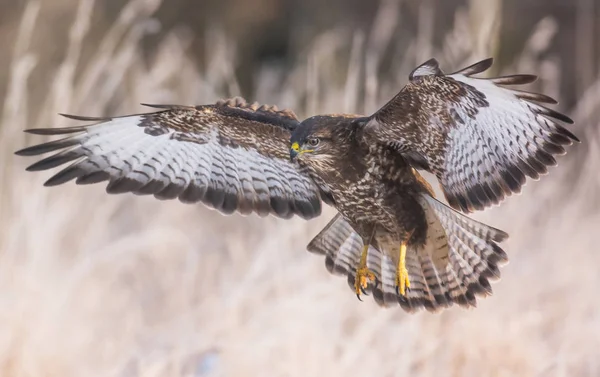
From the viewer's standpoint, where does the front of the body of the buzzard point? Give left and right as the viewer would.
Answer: facing the viewer and to the left of the viewer
